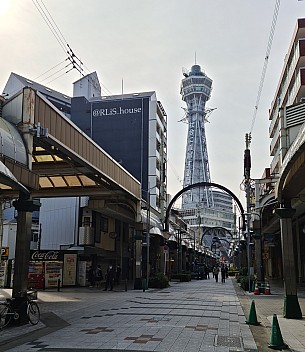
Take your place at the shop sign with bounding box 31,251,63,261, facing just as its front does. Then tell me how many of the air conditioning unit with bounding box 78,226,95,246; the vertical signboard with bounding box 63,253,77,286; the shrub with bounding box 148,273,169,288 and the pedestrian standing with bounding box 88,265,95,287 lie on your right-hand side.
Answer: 0

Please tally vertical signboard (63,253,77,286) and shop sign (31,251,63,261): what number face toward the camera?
2

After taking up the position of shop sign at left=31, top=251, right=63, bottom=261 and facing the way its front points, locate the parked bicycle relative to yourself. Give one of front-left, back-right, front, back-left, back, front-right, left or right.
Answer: front

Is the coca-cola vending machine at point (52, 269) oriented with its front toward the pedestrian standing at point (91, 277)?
no

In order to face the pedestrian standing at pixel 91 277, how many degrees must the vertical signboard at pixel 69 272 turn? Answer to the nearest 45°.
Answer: approximately 135° to its left

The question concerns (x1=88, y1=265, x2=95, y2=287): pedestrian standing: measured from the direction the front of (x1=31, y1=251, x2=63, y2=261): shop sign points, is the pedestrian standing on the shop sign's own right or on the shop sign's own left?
on the shop sign's own left

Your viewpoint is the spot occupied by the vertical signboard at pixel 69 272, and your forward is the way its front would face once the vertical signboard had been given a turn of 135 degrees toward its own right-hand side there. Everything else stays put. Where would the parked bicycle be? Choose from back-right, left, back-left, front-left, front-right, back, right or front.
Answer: back-left

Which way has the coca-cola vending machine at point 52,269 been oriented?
toward the camera

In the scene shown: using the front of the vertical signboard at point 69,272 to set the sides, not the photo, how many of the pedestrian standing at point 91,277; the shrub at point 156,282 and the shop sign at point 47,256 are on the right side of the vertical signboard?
1

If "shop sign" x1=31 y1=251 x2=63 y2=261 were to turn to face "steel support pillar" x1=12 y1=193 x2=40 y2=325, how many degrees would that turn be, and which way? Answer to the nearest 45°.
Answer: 0° — it already faces it

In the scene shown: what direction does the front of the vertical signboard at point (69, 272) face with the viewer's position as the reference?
facing the viewer

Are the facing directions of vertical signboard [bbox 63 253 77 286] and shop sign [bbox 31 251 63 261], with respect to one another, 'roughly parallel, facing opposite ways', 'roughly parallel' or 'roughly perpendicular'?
roughly parallel

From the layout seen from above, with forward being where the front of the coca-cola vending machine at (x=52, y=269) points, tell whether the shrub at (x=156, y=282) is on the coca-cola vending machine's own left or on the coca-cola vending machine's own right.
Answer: on the coca-cola vending machine's own left

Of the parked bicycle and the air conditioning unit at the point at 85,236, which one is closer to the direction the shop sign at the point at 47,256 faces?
the parked bicycle

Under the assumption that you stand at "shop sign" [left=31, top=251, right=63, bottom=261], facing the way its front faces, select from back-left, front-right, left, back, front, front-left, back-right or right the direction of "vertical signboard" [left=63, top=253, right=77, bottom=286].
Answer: left

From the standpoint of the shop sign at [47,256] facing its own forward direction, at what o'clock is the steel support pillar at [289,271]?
The steel support pillar is roughly at 11 o'clock from the shop sign.

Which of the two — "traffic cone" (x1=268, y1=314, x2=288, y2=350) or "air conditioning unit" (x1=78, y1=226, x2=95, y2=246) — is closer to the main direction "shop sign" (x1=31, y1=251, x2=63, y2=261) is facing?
the traffic cone
